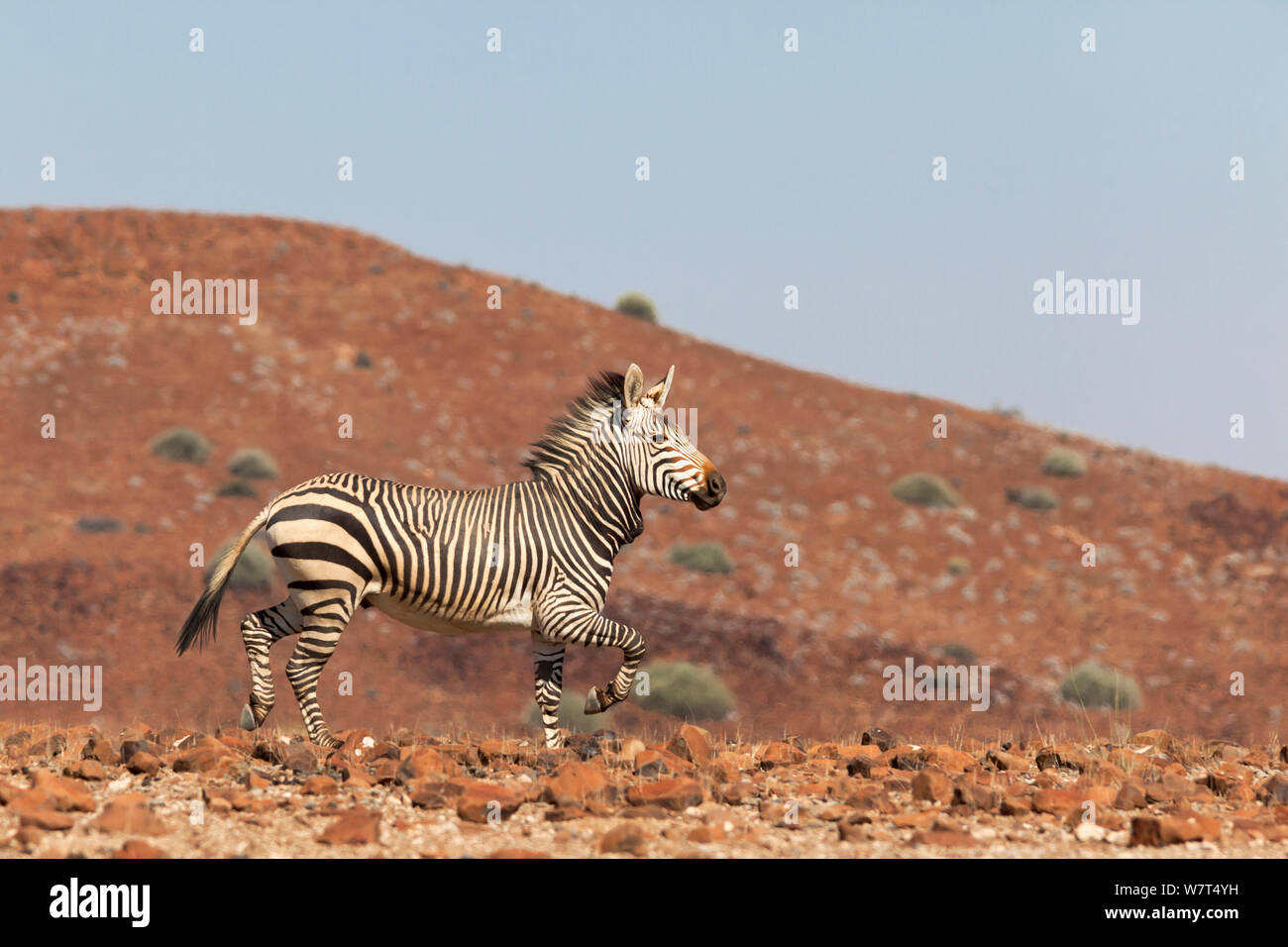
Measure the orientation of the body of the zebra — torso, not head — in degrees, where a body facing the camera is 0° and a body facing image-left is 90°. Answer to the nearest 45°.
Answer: approximately 270°

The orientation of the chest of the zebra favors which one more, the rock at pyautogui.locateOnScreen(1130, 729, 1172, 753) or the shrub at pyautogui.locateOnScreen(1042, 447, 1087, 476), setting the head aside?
the rock

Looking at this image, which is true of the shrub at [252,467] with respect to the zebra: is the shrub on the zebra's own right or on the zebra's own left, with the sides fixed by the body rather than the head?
on the zebra's own left

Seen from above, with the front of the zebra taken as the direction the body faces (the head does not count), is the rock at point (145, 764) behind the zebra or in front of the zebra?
behind

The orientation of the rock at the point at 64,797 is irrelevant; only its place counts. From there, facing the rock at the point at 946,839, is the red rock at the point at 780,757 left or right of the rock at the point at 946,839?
left

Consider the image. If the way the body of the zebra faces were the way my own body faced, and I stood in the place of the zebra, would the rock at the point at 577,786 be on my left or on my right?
on my right

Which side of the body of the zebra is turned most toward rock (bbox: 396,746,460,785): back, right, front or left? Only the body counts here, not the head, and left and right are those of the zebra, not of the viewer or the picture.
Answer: right

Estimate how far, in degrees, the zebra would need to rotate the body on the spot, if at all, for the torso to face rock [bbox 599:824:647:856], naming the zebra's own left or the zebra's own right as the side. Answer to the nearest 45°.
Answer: approximately 90° to the zebra's own right
